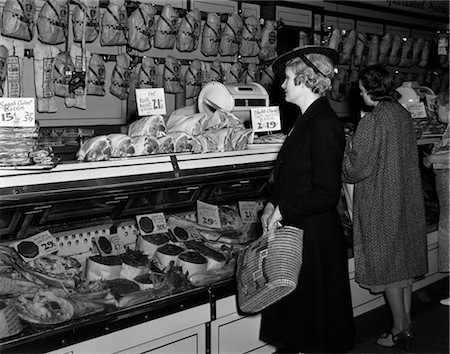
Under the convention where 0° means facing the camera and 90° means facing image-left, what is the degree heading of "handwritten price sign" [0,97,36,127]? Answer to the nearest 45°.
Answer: approximately 0°

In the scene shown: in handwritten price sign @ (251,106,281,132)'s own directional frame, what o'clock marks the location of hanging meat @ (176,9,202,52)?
The hanging meat is roughly at 5 o'clock from the handwritten price sign.

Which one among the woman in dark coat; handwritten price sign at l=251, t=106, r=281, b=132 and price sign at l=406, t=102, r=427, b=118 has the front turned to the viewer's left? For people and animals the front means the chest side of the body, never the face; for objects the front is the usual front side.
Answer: the woman in dark coat

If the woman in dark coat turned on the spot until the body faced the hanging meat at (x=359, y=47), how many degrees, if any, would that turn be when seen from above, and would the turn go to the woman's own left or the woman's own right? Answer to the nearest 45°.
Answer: approximately 90° to the woman's own right

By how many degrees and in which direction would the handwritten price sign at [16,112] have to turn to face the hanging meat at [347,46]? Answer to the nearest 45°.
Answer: approximately 135° to its left

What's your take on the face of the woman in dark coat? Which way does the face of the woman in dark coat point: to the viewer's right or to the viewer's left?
to the viewer's left

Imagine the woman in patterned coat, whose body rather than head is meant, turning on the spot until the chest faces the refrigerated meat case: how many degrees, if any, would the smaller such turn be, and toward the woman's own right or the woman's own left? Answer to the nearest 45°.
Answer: approximately 90° to the woman's own left

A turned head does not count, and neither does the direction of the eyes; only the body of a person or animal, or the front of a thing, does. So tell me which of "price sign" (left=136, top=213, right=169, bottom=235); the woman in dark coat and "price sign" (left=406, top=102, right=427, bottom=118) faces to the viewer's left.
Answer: the woman in dark coat

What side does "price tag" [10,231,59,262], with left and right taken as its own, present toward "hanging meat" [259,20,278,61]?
left

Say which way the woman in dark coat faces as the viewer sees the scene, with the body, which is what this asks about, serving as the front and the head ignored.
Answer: to the viewer's left

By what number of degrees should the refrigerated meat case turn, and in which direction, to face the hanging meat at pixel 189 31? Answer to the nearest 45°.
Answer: approximately 135° to its left

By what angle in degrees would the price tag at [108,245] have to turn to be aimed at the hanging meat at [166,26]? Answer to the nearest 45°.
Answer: approximately 180°

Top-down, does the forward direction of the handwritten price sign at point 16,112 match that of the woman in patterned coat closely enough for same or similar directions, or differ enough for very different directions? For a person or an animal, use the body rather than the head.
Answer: very different directions
